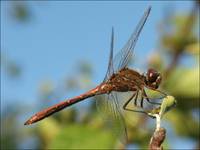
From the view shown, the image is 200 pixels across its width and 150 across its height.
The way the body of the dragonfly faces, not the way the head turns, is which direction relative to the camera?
to the viewer's right
